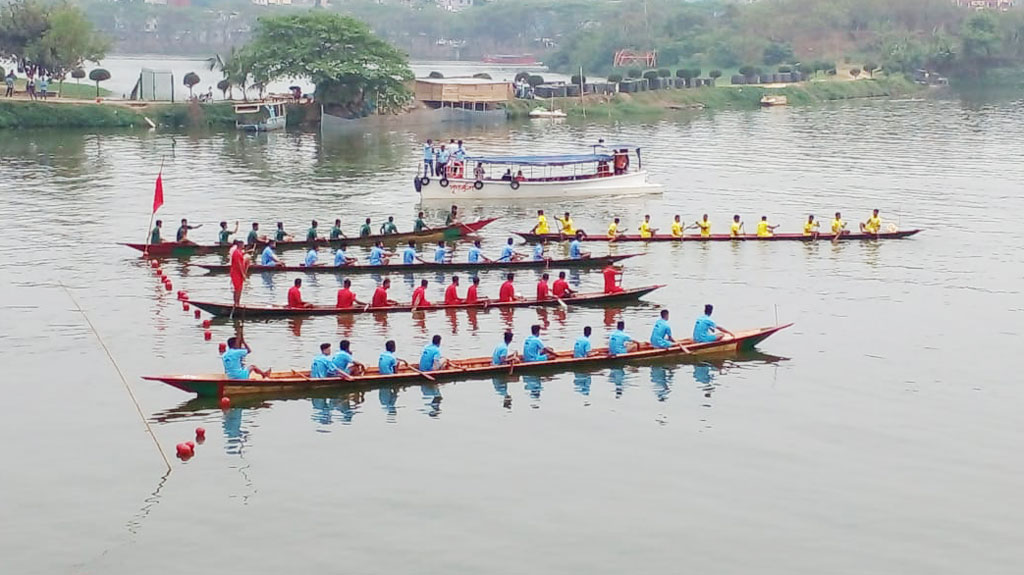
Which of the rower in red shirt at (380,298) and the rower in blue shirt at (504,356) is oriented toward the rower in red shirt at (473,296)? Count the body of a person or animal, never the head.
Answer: the rower in red shirt at (380,298)

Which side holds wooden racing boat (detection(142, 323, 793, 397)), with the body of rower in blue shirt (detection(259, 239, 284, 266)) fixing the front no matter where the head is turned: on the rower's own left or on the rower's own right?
on the rower's own right

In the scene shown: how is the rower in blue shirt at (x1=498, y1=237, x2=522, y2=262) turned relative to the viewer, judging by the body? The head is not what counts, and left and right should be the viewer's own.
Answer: facing to the right of the viewer

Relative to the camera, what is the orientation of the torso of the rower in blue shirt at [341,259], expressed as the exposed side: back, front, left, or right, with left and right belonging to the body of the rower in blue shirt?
right

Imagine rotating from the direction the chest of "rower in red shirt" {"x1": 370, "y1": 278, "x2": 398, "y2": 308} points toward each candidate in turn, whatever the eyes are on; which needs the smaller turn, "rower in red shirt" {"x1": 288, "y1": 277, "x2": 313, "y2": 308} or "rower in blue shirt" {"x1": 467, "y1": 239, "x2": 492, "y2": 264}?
the rower in blue shirt

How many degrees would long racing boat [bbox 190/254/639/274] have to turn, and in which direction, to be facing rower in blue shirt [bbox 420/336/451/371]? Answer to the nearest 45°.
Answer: approximately 90° to its right

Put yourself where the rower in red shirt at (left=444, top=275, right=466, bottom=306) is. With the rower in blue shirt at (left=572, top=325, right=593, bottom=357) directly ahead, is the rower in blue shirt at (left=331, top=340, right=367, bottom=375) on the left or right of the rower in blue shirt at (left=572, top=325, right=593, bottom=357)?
right

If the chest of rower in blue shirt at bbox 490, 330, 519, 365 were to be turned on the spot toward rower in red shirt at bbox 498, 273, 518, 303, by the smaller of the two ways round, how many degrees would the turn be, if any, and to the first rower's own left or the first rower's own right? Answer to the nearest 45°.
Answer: approximately 90° to the first rower's own left

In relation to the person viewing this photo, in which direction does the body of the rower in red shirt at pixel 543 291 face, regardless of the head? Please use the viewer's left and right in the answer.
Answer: facing to the right of the viewer

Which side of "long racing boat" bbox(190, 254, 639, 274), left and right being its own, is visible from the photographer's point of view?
right

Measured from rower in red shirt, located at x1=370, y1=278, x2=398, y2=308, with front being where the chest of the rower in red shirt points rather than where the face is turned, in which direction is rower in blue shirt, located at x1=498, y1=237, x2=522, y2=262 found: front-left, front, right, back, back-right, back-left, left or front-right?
front-left

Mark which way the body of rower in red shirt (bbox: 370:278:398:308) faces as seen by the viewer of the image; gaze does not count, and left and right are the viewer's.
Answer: facing to the right of the viewer

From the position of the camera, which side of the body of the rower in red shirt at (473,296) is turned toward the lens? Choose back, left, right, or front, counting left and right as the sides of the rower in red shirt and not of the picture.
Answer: right

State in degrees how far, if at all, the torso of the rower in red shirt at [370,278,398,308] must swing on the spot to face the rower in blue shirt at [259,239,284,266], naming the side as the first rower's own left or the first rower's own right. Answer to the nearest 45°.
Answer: approximately 135° to the first rower's own left

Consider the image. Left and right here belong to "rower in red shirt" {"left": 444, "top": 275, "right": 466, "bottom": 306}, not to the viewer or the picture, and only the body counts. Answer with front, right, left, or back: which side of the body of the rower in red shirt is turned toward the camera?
right

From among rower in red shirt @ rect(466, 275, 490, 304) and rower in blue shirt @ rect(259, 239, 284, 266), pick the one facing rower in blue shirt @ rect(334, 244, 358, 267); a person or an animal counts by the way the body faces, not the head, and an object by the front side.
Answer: rower in blue shirt @ rect(259, 239, 284, 266)
